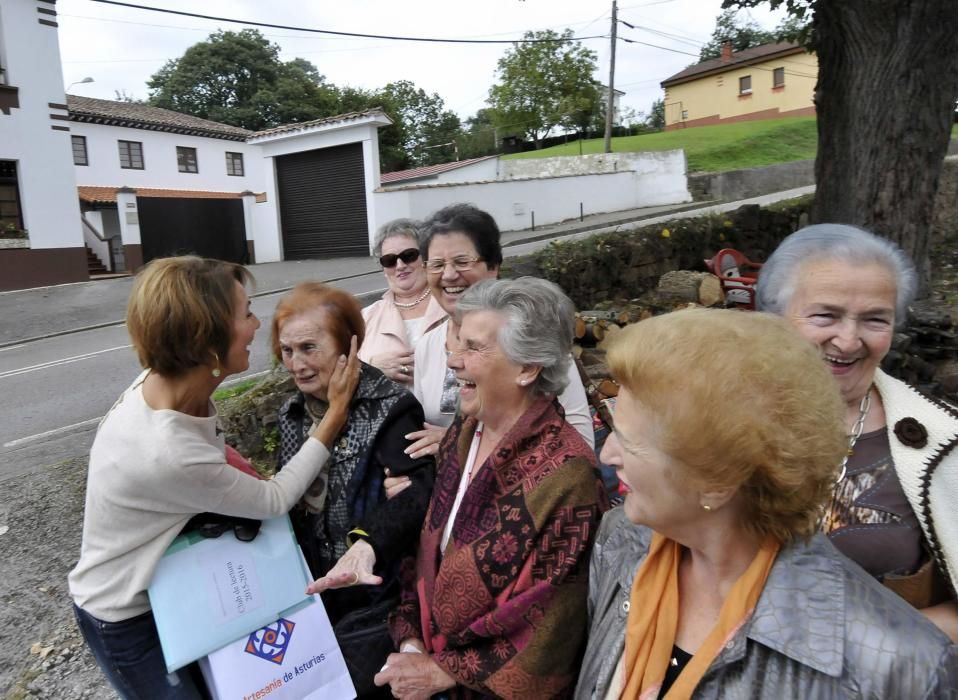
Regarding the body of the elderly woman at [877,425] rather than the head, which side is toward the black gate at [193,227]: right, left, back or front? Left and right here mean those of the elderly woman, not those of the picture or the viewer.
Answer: right

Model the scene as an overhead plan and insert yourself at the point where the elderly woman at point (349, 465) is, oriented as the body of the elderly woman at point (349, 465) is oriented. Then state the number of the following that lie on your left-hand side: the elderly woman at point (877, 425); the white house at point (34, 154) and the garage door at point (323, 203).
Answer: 1

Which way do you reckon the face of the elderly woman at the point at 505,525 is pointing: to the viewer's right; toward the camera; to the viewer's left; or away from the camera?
to the viewer's left

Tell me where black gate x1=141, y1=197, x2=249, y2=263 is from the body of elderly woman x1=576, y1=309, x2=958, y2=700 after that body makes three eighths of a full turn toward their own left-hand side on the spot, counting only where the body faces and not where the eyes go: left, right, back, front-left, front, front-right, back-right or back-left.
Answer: back-left

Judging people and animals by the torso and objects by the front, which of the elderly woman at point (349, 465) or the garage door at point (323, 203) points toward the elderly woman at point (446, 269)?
the garage door

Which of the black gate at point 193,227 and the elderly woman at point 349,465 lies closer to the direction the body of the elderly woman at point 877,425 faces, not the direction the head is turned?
the elderly woman

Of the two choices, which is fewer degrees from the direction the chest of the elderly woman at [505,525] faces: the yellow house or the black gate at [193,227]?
the black gate

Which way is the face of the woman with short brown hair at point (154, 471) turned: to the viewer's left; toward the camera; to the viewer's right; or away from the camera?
to the viewer's right

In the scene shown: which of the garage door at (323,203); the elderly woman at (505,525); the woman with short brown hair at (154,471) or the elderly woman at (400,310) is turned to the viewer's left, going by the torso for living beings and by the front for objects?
the elderly woman at (505,525)

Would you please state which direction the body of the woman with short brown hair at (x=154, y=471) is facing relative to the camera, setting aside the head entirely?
to the viewer's right

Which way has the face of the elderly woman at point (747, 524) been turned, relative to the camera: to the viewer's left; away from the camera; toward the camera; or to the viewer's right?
to the viewer's left
